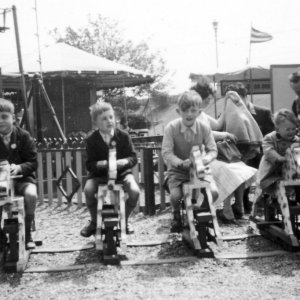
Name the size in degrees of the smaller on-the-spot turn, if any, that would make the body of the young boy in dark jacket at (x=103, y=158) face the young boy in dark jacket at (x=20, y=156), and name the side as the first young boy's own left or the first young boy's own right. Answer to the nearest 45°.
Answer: approximately 90° to the first young boy's own right

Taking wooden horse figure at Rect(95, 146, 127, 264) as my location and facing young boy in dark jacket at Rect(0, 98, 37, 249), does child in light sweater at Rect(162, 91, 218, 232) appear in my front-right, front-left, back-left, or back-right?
back-right

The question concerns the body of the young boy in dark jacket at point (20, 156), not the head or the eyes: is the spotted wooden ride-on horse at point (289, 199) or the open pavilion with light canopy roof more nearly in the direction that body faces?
the spotted wooden ride-on horse

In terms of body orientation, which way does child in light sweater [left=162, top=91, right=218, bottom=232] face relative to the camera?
toward the camera

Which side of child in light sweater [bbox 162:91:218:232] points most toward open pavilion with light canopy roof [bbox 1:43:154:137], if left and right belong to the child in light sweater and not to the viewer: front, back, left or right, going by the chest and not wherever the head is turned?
back

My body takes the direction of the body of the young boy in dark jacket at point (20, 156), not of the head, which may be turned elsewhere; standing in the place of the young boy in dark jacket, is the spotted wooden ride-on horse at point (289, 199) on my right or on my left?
on my left

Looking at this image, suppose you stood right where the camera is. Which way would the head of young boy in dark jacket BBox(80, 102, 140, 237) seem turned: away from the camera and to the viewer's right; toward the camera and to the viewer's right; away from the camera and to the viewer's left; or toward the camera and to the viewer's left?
toward the camera and to the viewer's right

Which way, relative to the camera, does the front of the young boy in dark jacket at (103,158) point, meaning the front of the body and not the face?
toward the camera
